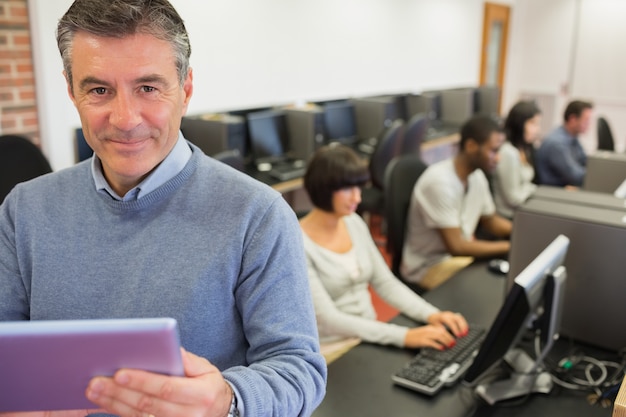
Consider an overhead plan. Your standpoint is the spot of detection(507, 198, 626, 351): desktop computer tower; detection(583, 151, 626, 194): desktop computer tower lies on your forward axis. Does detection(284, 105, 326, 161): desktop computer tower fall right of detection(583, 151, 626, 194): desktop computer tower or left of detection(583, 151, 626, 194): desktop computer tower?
left

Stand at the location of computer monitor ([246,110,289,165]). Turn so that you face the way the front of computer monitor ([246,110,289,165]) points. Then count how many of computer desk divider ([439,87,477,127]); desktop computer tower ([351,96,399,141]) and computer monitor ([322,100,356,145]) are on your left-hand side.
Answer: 3

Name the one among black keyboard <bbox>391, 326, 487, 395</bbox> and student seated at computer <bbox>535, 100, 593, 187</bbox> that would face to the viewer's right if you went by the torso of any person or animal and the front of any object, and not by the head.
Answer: the student seated at computer

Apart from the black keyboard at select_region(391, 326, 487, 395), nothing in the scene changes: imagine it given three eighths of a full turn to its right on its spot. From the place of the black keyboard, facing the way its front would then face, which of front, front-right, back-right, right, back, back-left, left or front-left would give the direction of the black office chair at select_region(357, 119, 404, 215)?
left

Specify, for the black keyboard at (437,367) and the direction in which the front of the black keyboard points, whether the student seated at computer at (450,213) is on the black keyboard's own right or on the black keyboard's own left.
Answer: on the black keyboard's own right

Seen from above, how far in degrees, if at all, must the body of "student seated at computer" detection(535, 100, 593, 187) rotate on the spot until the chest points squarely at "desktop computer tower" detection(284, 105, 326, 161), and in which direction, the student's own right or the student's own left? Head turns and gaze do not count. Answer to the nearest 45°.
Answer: approximately 180°
